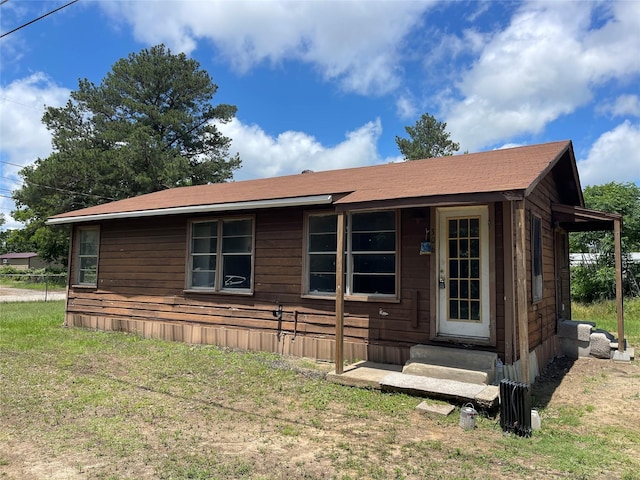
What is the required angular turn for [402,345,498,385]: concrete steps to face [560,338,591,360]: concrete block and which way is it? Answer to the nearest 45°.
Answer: approximately 135° to its left

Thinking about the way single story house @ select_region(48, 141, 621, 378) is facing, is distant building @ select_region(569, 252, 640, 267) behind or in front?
behind

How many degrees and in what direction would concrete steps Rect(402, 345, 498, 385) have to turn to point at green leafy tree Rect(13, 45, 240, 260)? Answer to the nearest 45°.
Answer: approximately 135° to its right

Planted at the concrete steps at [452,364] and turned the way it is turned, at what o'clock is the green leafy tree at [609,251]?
The green leafy tree is roughly at 7 o'clock from the concrete steps.

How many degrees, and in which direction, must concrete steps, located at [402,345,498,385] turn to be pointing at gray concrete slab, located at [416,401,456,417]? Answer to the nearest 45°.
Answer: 0° — it already faces it

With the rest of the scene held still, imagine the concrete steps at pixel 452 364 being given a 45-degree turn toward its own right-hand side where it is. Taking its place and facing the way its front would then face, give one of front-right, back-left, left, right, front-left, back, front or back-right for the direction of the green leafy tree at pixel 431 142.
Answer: back-right

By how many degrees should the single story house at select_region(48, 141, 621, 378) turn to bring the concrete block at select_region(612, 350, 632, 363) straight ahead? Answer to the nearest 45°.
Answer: approximately 135° to its left

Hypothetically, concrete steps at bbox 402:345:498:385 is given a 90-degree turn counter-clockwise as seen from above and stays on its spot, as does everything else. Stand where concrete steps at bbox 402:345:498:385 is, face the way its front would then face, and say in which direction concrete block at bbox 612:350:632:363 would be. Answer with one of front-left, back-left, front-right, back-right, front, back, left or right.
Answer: front-left

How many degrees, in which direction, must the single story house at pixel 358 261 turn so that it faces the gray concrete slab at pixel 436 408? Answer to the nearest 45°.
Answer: approximately 45° to its left

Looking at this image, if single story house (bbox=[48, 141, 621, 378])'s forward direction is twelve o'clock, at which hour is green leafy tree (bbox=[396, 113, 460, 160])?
The green leafy tree is roughly at 5 o'clock from the single story house.

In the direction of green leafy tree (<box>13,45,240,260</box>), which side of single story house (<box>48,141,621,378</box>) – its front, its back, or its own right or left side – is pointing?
right
